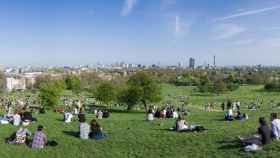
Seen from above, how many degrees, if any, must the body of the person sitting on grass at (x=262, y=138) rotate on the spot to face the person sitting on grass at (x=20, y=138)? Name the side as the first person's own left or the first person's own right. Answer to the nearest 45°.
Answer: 0° — they already face them

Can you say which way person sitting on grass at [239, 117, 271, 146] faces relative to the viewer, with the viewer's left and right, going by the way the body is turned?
facing to the left of the viewer

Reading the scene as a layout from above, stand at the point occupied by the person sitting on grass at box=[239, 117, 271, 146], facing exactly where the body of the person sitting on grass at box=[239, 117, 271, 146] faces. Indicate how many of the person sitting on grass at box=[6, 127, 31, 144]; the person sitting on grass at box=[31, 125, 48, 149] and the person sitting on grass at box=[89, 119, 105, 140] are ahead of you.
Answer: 3
